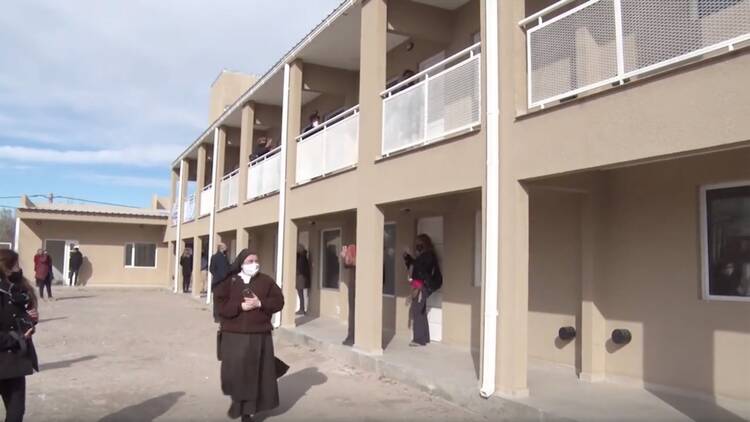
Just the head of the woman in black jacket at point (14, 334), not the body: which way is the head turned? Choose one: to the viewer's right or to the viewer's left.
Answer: to the viewer's right

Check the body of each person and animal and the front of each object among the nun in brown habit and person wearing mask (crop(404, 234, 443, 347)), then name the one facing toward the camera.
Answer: the nun in brown habit

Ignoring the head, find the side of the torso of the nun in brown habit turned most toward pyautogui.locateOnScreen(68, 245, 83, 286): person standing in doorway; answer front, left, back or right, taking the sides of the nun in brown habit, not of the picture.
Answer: back

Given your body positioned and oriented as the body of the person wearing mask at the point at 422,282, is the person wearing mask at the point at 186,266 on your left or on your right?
on your right

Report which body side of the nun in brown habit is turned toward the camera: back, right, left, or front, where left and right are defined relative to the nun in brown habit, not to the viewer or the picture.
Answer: front

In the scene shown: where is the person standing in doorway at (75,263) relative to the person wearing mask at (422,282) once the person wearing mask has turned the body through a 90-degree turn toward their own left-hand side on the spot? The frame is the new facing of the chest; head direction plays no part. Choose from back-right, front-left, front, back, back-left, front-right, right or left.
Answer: back-right

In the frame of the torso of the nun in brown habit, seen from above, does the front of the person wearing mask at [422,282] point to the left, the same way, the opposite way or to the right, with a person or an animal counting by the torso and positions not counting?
to the right

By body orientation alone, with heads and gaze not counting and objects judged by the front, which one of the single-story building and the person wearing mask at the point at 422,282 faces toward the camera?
the single-story building

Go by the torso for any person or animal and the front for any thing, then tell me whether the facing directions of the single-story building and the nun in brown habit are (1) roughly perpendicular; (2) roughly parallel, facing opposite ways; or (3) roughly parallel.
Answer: roughly parallel

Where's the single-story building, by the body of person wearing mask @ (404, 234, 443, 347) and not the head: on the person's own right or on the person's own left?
on the person's own right

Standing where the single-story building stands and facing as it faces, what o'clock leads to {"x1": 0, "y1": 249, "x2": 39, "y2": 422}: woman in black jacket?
The woman in black jacket is roughly at 12 o'clock from the single-story building.

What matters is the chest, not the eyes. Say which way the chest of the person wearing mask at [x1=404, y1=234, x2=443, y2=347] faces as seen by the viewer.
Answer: to the viewer's left

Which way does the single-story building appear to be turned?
toward the camera
